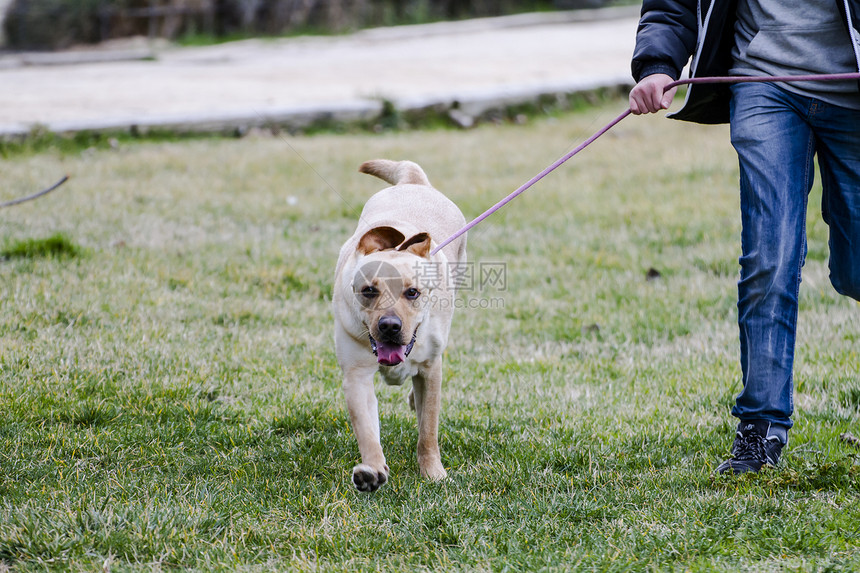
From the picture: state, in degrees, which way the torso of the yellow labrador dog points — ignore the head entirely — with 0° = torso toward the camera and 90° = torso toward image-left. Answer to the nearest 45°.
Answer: approximately 0°
